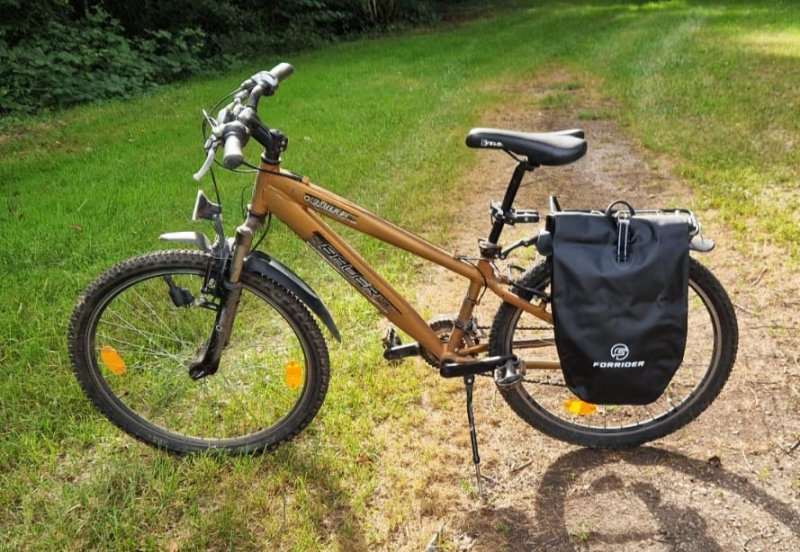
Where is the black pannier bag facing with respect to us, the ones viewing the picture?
facing the viewer

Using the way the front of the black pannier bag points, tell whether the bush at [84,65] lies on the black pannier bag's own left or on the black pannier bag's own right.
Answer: on the black pannier bag's own right

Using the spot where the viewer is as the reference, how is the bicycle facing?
facing to the left of the viewer

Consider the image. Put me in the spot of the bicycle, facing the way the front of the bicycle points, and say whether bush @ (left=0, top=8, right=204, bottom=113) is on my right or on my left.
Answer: on my right
